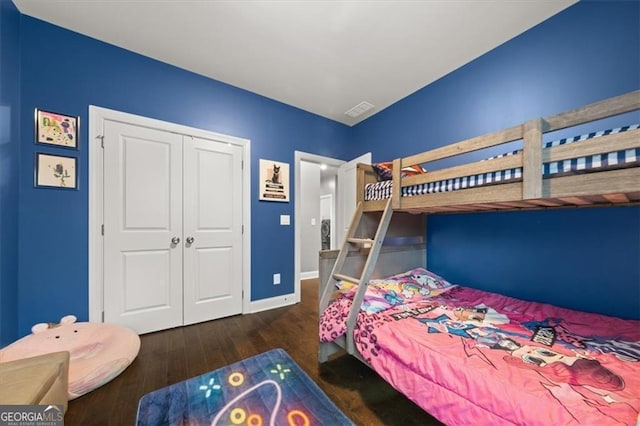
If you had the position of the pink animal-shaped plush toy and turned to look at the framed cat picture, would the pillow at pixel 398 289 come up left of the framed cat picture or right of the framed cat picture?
right

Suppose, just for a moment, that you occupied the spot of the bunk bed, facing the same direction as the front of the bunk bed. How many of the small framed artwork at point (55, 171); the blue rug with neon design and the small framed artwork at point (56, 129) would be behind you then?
0

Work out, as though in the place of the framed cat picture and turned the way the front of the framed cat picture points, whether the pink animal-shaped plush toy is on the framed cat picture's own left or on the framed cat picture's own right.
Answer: on the framed cat picture's own right

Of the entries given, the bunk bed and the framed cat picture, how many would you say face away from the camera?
0

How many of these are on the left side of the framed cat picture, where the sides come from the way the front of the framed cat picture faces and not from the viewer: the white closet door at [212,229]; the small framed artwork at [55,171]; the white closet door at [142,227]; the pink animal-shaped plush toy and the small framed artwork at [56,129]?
0

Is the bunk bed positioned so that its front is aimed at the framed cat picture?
no

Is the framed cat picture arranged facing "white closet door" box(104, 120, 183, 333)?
no

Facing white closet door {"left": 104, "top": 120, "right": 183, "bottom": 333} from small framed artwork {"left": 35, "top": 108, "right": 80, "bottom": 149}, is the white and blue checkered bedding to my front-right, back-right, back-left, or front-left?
front-right

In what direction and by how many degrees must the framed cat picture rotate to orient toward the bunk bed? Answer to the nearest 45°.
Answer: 0° — it already faces it

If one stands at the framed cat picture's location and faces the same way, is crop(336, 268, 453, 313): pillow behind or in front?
in front

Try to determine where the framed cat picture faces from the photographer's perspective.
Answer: facing the viewer and to the right of the viewer

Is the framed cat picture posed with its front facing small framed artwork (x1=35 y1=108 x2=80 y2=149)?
no

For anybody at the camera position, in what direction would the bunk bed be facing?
facing the viewer and to the right of the viewer
